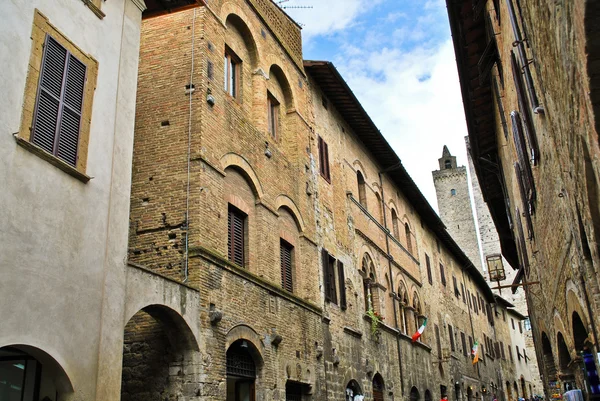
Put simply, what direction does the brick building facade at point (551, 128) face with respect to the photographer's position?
facing to the left of the viewer

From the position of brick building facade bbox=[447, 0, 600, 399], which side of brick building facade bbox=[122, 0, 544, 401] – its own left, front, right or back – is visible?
front

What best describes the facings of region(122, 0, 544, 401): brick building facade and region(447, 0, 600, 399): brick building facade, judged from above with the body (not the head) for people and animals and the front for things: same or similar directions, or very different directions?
very different directions

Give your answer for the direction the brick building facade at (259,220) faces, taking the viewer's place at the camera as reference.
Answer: facing the viewer and to the right of the viewer

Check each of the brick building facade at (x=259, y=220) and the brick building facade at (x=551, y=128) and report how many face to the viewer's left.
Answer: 1
